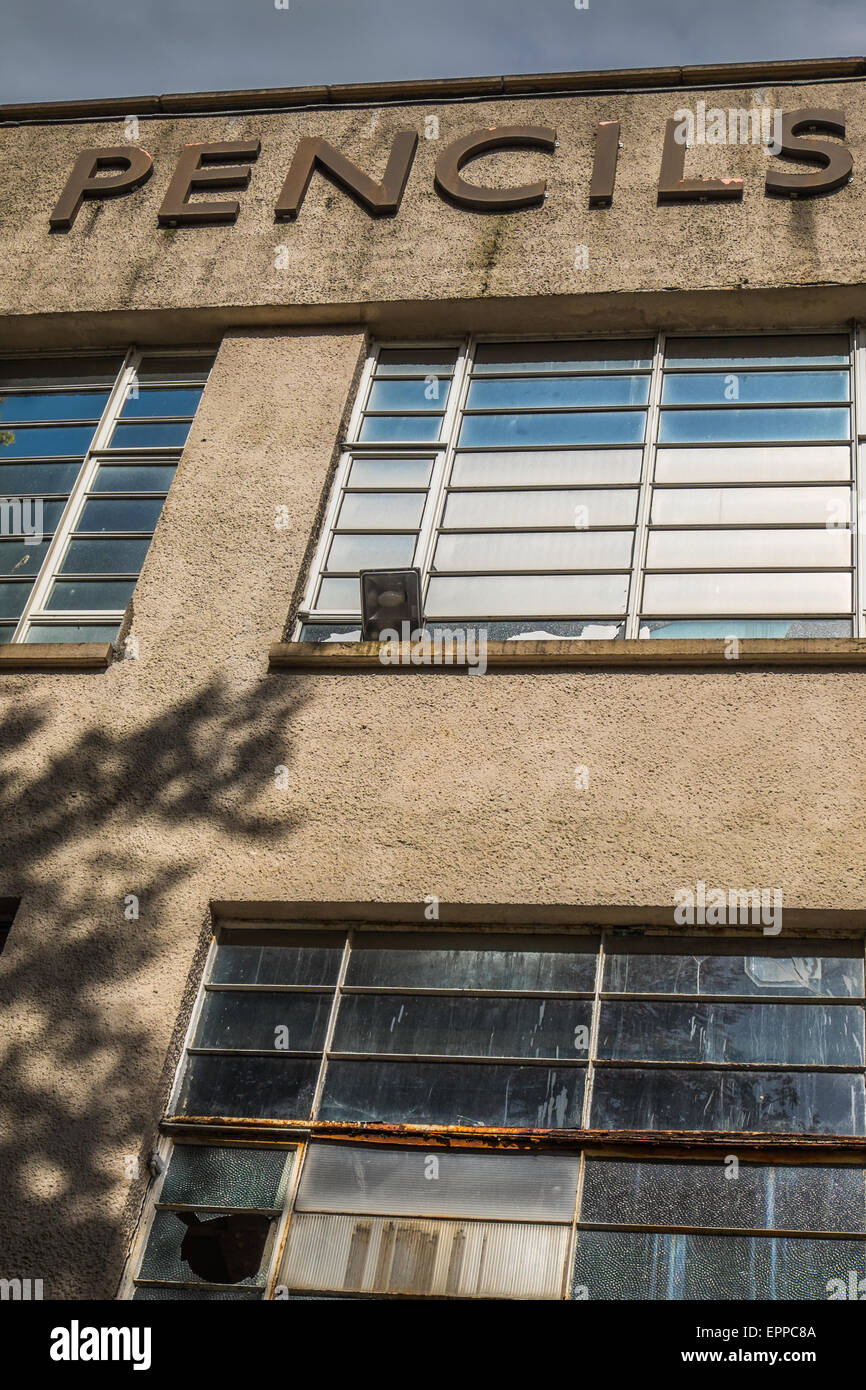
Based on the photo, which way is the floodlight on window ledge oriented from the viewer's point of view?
toward the camera

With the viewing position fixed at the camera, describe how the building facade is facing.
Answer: facing the viewer
